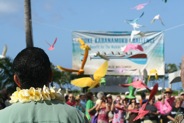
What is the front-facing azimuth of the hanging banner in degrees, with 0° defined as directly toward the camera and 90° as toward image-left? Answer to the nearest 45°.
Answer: approximately 0°

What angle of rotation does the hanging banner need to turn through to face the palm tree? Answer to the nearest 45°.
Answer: approximately 90° to its right
